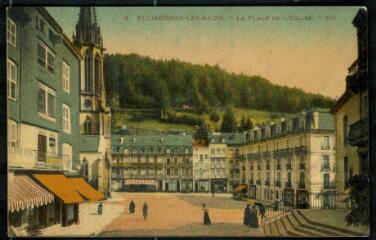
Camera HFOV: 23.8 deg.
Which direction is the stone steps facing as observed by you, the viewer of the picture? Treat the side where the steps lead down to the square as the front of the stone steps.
facing the viewer and to the left of the viewer

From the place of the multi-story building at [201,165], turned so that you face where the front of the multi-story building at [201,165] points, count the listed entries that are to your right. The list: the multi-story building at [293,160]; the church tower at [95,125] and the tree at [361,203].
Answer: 1

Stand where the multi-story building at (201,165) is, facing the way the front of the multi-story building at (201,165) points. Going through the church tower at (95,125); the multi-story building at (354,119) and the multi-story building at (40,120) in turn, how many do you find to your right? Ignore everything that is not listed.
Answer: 2

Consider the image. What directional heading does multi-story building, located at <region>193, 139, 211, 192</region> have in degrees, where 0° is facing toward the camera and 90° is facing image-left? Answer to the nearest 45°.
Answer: approximately 0°

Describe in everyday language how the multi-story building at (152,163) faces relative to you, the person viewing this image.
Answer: facing the viewer

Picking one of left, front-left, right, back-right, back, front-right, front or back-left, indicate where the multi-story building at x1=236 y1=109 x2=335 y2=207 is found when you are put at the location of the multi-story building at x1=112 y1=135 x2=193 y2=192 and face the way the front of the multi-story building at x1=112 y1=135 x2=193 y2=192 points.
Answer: left

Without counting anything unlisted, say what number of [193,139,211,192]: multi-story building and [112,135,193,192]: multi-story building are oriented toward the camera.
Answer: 2

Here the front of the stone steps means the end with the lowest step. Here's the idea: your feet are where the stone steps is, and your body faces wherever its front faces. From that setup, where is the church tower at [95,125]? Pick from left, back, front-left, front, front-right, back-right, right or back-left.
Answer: front-right

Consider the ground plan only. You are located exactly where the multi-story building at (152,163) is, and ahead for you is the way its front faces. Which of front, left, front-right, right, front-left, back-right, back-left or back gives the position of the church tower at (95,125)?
right
